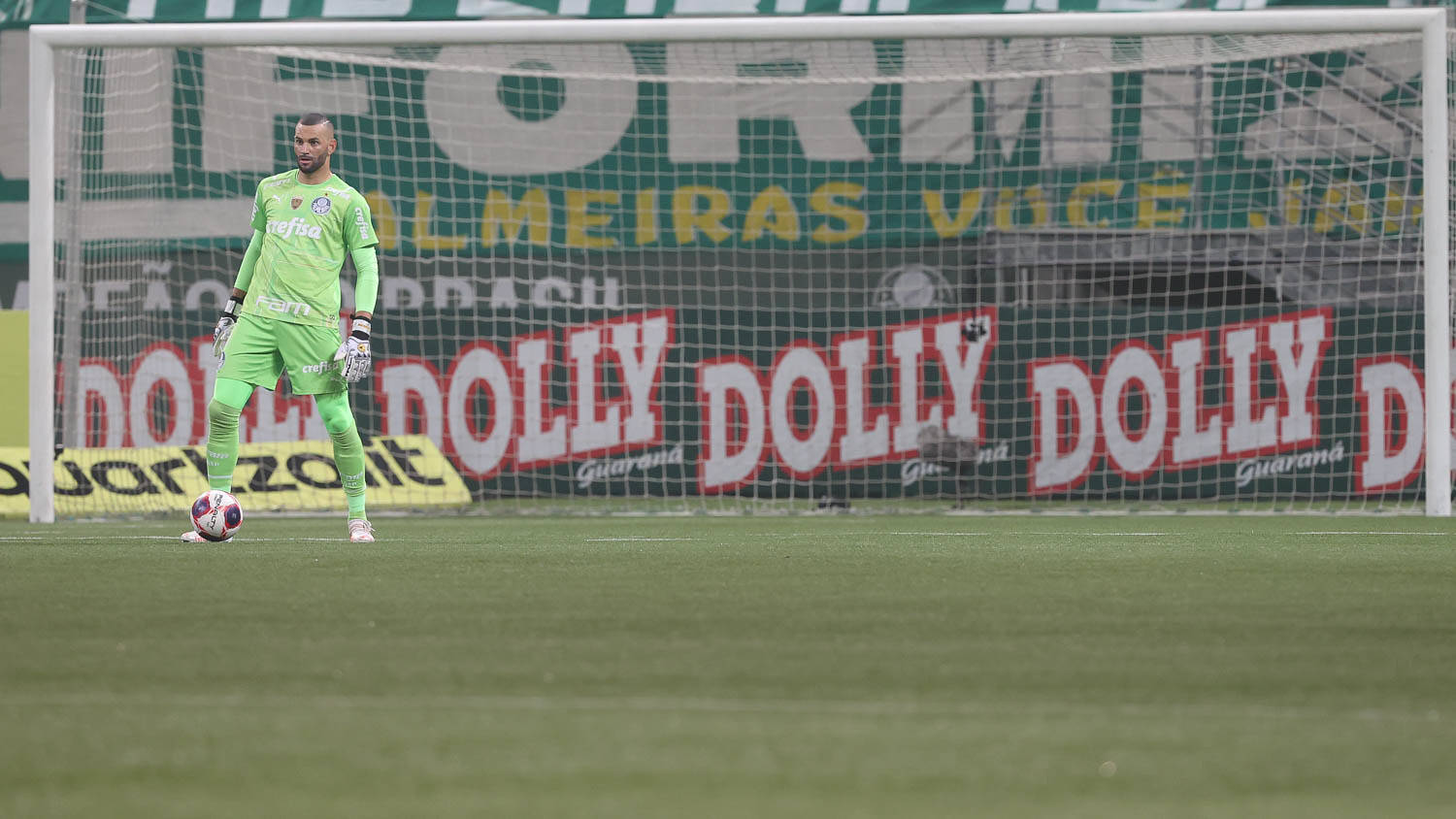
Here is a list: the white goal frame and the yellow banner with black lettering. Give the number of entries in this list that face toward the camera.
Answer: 2

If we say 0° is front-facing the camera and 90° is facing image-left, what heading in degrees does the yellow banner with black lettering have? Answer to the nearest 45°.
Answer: approximately 0°

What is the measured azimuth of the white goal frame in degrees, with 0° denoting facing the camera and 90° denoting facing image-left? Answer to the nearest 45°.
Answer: approximately 0°

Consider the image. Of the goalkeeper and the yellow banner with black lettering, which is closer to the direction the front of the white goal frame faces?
the goalkeeper

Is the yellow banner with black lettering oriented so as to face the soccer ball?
yes

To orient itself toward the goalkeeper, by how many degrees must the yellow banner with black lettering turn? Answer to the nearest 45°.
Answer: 0° — it already faces them
